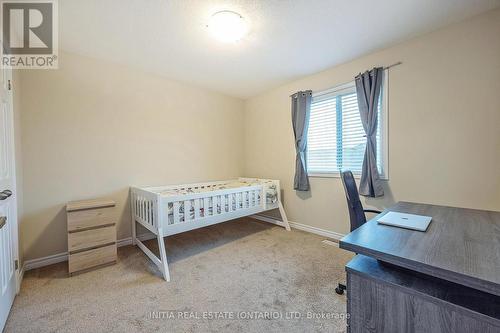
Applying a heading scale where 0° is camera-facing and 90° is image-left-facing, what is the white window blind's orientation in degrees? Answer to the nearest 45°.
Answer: approximately 45°

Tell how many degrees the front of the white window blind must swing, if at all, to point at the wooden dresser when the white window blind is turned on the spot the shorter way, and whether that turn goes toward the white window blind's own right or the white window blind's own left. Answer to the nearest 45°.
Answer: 0° — it already faces it

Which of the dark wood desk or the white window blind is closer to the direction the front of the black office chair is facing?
the dark wood desk

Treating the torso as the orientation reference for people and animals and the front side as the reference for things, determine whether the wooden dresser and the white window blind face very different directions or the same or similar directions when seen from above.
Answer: very different directions

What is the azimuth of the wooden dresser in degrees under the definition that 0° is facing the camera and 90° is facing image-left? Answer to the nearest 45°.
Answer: approximately 315°

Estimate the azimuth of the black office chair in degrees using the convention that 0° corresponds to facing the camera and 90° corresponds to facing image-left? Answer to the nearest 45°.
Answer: approximately 315°

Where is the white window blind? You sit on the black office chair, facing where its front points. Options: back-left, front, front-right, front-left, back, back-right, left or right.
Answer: back-left
